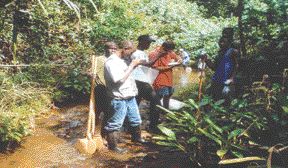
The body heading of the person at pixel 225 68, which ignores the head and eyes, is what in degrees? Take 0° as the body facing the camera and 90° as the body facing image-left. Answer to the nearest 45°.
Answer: approximately 90°

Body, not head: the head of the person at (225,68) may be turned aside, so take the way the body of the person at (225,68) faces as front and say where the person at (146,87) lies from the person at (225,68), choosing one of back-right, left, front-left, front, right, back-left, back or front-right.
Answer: front

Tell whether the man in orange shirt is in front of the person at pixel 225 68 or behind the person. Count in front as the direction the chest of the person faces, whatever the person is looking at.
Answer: in front

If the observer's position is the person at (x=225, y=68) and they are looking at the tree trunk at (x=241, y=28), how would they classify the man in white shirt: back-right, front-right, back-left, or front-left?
back-left

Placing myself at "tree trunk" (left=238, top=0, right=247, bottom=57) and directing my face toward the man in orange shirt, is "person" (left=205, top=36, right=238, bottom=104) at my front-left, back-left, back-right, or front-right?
front-left
